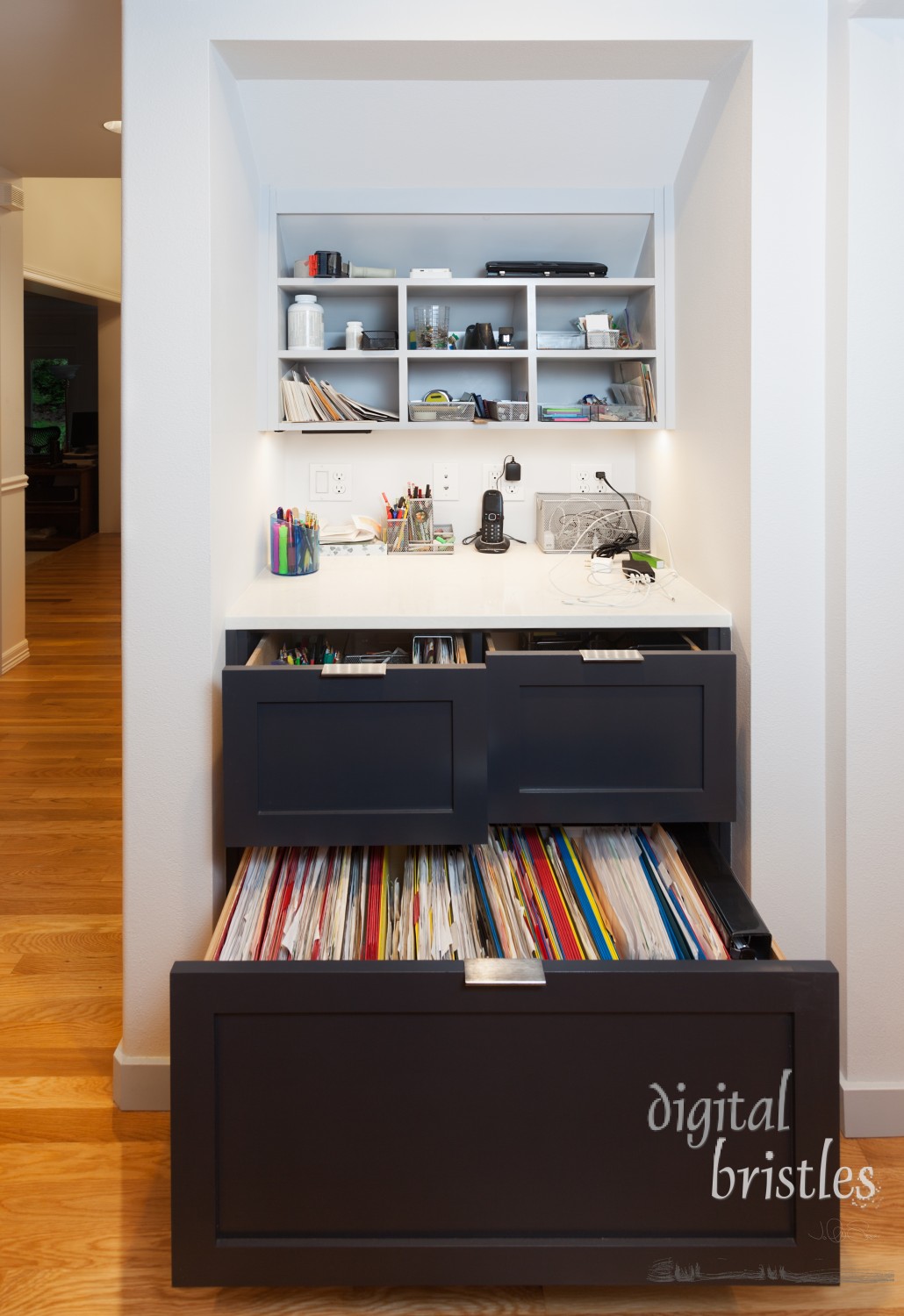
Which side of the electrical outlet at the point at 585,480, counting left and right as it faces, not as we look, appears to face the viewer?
front

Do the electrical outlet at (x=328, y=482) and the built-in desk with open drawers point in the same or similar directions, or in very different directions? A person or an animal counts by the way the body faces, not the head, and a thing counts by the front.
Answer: same or similar directions

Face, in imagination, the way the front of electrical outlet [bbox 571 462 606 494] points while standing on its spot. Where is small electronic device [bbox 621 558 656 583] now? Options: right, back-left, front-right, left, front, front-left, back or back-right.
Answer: front

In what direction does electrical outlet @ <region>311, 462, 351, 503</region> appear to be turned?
toward the camera

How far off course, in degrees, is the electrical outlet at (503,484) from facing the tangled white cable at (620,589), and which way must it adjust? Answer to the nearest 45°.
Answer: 0° — it already faces it

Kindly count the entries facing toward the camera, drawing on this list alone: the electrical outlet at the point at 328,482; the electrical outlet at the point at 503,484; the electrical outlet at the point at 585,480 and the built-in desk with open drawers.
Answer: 4

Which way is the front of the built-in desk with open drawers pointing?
toward the camera
